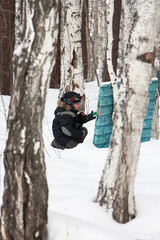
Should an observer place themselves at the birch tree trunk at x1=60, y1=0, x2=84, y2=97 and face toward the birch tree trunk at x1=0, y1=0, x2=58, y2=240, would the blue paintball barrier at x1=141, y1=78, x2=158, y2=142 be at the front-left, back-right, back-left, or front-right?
front-left

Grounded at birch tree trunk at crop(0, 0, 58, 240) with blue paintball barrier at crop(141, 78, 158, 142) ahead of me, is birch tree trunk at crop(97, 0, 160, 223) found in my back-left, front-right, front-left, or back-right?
front-right

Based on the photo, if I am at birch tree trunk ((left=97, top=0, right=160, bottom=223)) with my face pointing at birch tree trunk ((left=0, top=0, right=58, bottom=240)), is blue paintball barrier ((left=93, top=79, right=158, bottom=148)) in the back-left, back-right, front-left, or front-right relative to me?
back-right

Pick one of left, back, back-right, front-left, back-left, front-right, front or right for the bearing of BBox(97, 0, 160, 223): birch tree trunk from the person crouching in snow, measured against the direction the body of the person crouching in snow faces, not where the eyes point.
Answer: right

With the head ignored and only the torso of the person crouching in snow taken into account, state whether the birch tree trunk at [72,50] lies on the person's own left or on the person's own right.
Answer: on the person's own left

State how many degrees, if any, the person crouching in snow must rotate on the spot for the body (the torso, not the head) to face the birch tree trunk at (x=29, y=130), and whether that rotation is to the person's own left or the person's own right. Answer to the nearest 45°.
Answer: approximately 90° to the person's own right

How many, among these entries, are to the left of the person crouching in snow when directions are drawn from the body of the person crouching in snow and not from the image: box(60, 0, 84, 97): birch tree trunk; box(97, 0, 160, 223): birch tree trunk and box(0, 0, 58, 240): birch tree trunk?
1

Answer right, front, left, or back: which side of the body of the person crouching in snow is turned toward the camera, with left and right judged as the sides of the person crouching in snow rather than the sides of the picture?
right

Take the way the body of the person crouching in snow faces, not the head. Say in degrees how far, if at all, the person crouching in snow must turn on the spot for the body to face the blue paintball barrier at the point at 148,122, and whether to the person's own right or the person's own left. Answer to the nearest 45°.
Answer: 0° — they already face it
